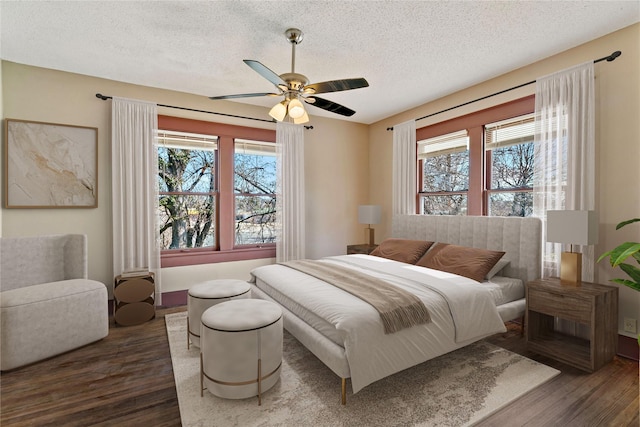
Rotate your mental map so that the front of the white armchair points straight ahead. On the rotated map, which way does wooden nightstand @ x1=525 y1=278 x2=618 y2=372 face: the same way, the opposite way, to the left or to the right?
to the right

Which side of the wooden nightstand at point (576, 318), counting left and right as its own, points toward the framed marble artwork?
front

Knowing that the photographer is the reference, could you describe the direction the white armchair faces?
facing the viewer and to the right of the viewer

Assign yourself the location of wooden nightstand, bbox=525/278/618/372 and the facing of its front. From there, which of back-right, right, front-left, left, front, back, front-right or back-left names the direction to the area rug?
front

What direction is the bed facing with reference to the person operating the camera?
facing the viewer and to the left of the viewer

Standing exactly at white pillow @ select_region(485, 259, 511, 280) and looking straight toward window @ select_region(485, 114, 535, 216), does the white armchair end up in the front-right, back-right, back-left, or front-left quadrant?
back-left

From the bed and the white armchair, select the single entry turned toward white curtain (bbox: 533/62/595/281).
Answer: the white armchair

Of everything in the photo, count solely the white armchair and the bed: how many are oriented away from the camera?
0

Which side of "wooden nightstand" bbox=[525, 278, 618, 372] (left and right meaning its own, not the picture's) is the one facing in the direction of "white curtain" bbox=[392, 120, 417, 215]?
right

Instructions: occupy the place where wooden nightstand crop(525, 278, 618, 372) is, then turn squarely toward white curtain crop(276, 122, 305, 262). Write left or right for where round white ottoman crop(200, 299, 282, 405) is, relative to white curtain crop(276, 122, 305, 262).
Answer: left

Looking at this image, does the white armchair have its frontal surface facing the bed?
yes

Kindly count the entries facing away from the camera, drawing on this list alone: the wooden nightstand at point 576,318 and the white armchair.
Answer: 0

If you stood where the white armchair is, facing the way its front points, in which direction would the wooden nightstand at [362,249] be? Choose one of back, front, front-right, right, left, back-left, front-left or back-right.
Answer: front-left
